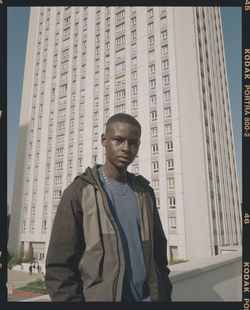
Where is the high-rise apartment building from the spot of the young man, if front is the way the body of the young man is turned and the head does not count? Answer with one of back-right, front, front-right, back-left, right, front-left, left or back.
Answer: back-left
